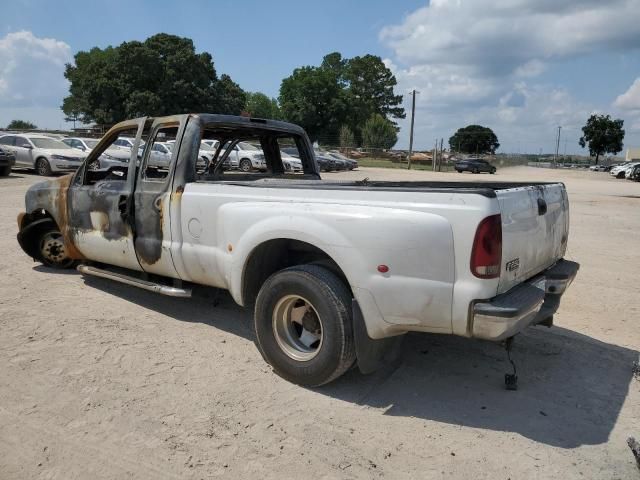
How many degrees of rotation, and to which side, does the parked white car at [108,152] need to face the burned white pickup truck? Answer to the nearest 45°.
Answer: approximately 45° to its right

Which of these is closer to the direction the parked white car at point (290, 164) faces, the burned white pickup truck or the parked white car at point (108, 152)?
the burned white pickup truck

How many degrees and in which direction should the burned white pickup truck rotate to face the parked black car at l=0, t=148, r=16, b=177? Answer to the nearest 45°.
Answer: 0° — it already faces it

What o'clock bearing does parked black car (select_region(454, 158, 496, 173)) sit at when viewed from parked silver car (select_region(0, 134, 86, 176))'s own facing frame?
The parked black car is roughly at 10 o'clock from the parked silver car.

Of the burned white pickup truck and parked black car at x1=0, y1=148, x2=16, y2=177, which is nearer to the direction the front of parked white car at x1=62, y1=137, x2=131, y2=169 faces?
the burned white pickup truck

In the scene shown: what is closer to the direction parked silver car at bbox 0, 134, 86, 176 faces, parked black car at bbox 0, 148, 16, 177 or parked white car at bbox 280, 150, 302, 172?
the parked white car

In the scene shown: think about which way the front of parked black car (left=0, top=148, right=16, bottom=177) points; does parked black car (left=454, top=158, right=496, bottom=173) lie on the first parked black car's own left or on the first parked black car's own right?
on the first parked black car's own left
